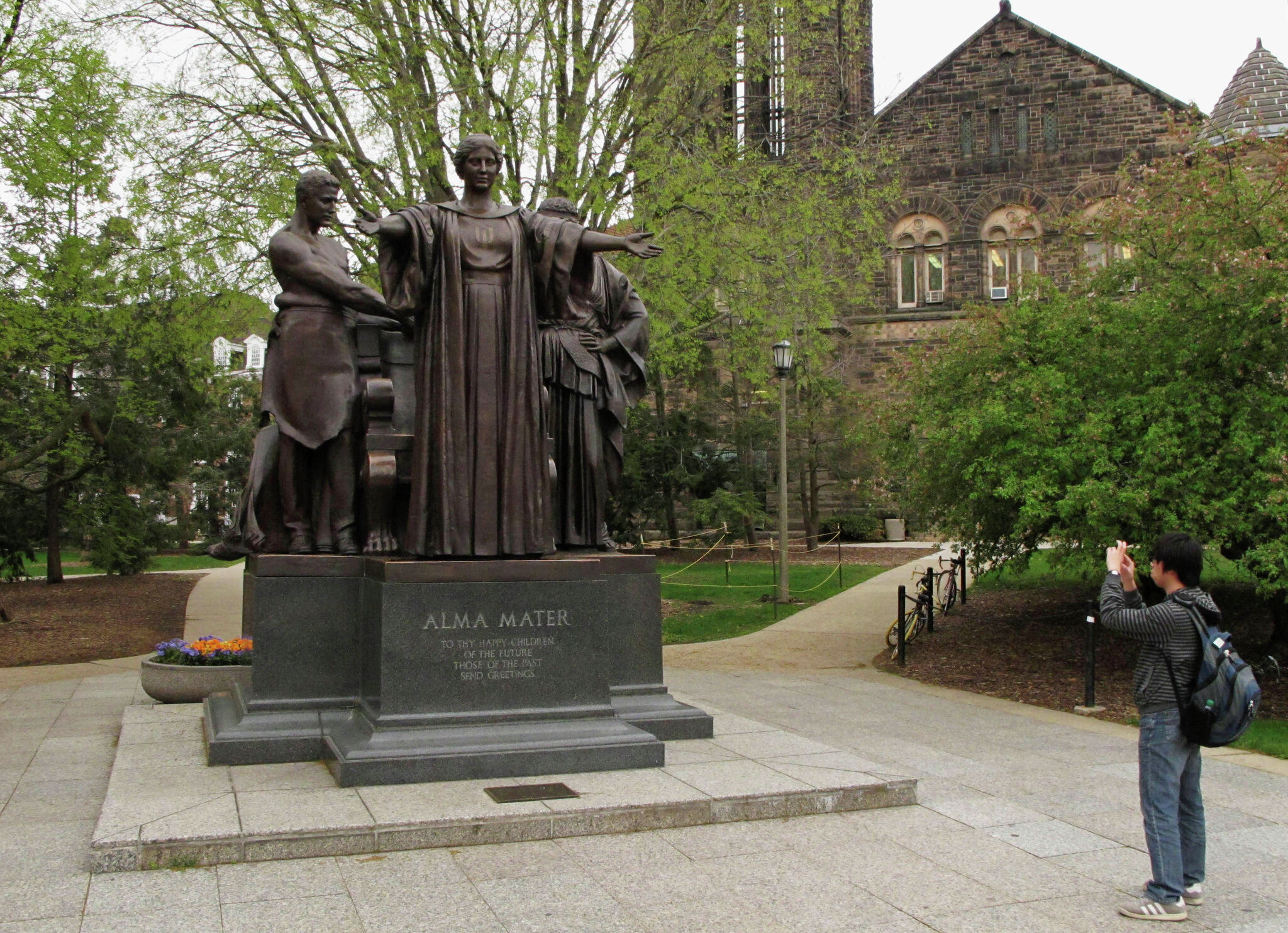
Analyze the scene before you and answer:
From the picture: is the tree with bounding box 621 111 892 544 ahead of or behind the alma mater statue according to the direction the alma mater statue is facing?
behind

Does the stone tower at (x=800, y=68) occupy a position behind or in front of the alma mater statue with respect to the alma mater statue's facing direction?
behind

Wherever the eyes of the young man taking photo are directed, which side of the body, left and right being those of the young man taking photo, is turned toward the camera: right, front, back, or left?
left

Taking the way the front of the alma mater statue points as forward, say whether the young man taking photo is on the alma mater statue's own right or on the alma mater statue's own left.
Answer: on the alma mater statue's own left

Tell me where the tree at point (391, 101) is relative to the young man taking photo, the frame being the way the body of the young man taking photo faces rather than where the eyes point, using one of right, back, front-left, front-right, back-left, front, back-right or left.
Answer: front-right

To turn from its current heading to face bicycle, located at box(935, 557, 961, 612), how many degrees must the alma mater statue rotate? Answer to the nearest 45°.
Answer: approximately 135° to its left

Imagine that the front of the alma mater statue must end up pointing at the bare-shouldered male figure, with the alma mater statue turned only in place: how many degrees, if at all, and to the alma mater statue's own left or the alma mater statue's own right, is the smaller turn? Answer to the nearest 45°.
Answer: approximately 135° to the alma mater statue's own right

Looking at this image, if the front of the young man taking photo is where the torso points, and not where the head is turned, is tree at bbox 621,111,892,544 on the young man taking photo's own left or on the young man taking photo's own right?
on the young man taking photo's own right
